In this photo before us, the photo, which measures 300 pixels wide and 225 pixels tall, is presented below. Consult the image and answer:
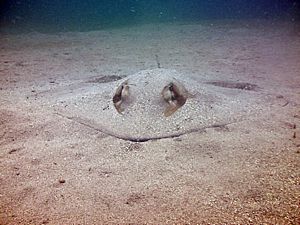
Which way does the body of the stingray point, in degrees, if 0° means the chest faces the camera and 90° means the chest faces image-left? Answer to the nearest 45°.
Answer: approximately 0°
